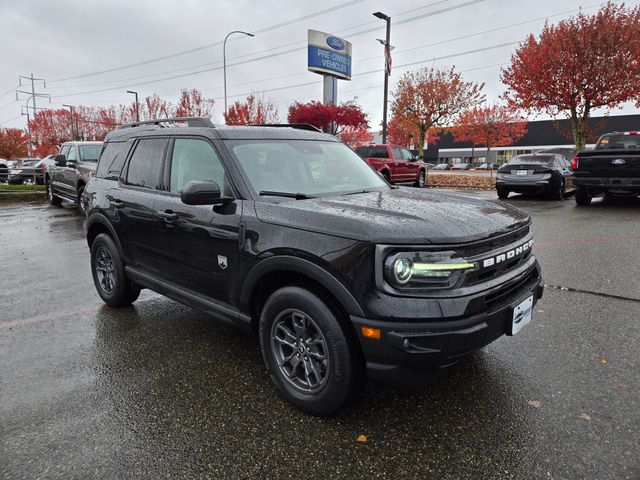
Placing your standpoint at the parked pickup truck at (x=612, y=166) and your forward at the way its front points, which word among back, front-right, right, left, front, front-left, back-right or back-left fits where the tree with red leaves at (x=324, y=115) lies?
front-left

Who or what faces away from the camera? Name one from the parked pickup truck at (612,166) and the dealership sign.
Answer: the parked pickup truck

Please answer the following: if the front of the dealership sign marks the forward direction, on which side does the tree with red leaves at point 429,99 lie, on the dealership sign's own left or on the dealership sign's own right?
on the dealership sign's own left

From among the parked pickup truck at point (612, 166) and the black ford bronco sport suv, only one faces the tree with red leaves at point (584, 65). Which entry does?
the parked pickup truck

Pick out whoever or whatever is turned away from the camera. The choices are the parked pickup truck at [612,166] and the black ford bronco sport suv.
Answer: the parked pickup truck

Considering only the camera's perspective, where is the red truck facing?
facing away from the viewer and to the right of the viewer

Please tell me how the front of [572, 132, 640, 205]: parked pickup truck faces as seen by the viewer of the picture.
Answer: facing away from the viewer

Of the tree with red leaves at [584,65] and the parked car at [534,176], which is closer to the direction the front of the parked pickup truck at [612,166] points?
the tree with red leaves

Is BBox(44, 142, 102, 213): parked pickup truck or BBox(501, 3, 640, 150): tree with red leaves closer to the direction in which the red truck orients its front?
the tree with red leaves

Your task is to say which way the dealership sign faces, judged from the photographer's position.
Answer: facing the viewer and to the right of the viewer

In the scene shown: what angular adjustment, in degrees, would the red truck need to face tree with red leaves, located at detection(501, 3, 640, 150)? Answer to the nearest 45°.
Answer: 0° — it already faces it

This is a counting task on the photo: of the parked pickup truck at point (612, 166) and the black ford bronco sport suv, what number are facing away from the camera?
1

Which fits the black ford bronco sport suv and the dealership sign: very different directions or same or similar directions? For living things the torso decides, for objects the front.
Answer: same or similar directions
